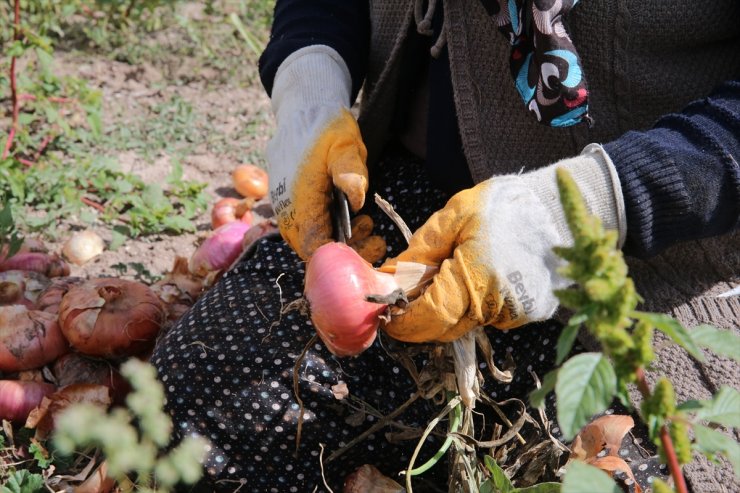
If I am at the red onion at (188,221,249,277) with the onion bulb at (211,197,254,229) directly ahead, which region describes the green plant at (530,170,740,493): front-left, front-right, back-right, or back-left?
back-right

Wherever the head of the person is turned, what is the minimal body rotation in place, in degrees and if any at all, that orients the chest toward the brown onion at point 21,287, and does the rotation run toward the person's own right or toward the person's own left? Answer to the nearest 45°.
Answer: approximately 45° to the person's own right

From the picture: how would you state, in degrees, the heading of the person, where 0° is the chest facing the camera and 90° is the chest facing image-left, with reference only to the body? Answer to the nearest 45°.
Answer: approximately 45°

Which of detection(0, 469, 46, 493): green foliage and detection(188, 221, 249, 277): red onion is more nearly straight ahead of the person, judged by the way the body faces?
the green foliage

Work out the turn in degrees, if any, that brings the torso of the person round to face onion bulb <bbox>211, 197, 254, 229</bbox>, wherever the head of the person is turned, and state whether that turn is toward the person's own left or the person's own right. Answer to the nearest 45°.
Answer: approximately 90° to the person's own right

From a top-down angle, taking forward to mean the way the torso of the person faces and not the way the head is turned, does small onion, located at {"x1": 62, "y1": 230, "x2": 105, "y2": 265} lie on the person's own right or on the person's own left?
on the person's own right

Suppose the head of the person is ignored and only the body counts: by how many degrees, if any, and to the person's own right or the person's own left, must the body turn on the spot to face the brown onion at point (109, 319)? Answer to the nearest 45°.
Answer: approximately 45° to the person's own right

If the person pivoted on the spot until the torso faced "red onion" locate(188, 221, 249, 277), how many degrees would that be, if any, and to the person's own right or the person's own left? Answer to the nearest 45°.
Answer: approximately 90° to the person's own right

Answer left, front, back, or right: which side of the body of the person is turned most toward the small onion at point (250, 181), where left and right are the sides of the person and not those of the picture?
right

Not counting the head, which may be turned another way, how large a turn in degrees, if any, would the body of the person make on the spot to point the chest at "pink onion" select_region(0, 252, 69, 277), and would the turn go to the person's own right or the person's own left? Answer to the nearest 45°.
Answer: approximately 45° to the person's own right
